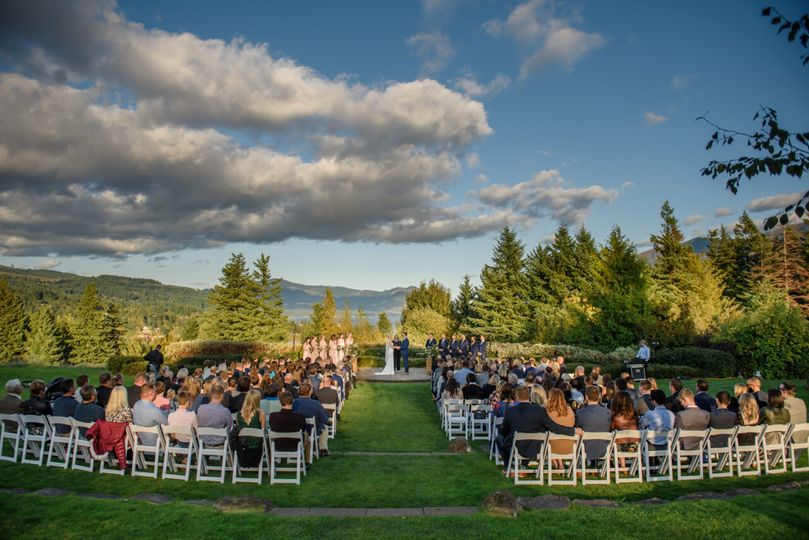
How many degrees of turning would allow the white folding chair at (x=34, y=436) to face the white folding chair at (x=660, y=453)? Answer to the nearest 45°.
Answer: approximately 90° to its right

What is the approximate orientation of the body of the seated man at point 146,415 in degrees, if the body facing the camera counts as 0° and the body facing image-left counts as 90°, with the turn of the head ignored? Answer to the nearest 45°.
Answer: approximately 225°

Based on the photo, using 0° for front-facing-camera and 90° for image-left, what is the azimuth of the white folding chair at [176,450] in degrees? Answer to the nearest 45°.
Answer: approximately 225°

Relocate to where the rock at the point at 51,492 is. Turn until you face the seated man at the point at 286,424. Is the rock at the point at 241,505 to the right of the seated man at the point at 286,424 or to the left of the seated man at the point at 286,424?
right

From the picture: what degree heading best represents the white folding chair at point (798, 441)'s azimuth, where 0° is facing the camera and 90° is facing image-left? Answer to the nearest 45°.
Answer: approximately 135°

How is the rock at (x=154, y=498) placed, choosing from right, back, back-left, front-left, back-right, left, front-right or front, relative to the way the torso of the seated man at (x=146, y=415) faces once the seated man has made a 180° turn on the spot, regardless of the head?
front-left

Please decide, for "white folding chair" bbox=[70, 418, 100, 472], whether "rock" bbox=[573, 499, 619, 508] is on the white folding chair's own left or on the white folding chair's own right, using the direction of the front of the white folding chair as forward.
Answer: on the white folding chair's own right

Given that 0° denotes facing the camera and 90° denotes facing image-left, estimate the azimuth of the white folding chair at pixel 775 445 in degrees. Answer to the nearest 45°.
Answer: approximately 180°

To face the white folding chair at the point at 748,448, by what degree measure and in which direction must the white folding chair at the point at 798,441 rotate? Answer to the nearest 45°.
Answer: approximately 90° to its left

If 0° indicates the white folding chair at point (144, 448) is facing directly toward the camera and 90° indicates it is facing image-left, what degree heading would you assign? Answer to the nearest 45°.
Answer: approximately 225°

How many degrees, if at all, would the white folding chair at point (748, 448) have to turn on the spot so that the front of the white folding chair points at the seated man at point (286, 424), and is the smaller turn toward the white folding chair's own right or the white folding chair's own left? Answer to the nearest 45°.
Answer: approximately 135° to the white folding chair's own left

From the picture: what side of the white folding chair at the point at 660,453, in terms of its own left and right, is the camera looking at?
back
